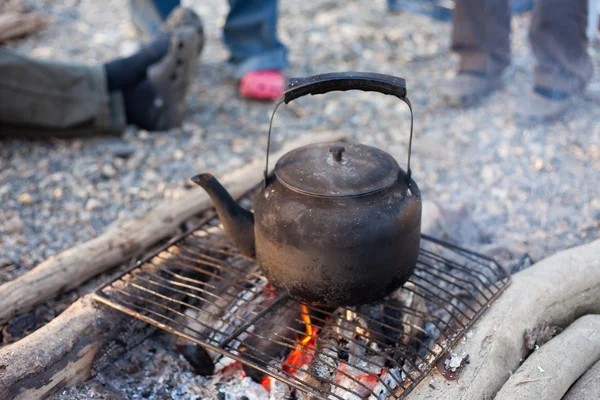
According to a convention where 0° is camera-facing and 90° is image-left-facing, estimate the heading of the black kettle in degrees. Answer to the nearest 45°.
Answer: approximately 90°

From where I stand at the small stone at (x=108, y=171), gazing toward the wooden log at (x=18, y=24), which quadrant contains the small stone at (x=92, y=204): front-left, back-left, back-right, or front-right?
back-left

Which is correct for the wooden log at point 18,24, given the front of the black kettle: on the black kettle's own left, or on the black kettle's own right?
on the black kettle's own right

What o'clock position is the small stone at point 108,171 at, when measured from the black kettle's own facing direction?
The small stone is roughly at 2 o'clock from the black kettle.
